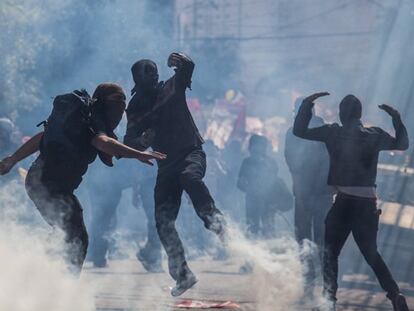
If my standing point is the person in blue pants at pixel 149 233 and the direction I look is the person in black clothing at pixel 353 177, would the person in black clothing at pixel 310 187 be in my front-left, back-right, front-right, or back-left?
front-left

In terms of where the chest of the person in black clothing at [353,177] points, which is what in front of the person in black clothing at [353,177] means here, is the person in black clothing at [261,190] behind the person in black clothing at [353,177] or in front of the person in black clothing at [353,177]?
in front

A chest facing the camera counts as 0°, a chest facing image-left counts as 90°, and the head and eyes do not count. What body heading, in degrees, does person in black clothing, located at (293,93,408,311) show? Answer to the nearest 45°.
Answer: approximately 180°

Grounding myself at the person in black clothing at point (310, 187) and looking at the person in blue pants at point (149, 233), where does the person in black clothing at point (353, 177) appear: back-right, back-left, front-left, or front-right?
back-left

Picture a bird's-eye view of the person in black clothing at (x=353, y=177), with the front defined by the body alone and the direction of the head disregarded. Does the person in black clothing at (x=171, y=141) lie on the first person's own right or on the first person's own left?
on the first person's own left

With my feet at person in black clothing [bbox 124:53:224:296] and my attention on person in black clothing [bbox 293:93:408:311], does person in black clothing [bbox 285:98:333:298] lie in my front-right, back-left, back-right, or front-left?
front-left

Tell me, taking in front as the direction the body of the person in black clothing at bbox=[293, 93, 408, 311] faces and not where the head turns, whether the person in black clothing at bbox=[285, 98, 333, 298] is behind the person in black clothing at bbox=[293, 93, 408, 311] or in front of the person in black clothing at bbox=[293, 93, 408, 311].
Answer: in front

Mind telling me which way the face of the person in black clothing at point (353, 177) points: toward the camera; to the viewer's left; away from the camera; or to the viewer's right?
away from the camera

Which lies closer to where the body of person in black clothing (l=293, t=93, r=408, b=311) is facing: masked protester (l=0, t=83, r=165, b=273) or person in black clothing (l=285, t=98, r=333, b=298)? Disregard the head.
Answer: the person in black clothing

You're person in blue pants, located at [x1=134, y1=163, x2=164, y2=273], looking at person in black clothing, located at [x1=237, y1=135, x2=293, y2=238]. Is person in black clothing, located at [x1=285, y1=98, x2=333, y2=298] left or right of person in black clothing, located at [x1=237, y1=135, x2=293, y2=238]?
right
